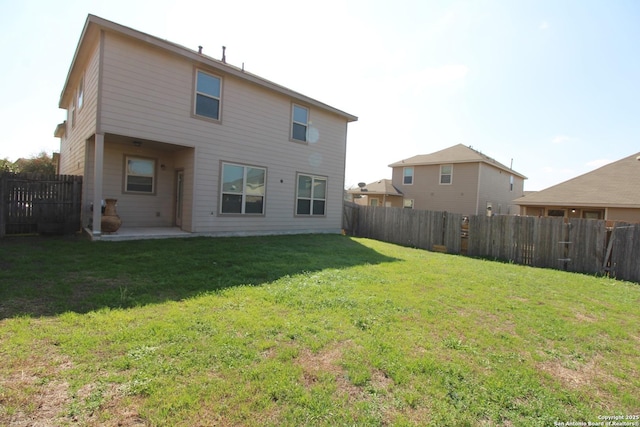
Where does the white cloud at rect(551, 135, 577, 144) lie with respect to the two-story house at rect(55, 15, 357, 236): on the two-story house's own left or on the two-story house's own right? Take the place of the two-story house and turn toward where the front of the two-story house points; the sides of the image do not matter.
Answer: on the two-story house's own right

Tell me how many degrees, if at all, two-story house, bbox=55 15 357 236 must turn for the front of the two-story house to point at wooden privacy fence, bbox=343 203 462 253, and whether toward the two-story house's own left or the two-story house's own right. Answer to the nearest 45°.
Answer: approximately 135° to the two-story house's own right

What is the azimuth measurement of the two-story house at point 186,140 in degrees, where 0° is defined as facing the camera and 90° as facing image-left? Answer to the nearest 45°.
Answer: approximately 135°

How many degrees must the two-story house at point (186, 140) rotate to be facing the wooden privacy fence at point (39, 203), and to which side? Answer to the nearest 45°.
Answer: approximately 45° to its left
